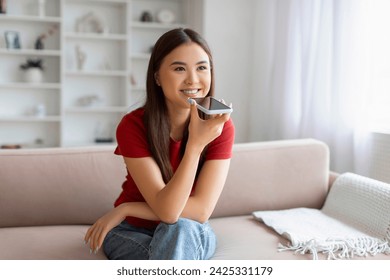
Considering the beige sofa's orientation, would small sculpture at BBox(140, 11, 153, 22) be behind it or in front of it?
behind

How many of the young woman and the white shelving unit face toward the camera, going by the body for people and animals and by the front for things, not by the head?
2

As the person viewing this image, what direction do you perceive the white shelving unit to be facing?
facing the viewer

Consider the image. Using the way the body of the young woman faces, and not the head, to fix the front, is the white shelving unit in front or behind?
behind

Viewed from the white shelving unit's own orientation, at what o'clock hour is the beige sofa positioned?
The beige sofa is roughly at 12 o'clock from the white shelving unit.

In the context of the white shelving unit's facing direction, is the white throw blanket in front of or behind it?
in front

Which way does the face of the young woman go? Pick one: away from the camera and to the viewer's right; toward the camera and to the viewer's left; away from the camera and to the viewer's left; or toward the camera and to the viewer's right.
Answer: toward the camera and to the viewer's right

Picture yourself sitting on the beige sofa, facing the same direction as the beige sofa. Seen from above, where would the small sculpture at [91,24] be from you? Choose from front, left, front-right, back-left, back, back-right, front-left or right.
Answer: back

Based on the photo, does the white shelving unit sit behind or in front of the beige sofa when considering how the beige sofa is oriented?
behind

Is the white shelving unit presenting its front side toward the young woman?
yes

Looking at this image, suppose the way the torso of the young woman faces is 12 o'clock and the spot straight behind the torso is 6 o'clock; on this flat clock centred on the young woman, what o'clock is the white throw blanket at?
The white throw blanket is roughly at 8 o'clock from the young woman.

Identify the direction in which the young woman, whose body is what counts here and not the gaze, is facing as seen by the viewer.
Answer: toward the camera

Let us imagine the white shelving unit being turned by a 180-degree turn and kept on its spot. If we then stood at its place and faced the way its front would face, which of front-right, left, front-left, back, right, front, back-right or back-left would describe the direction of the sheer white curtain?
back-right

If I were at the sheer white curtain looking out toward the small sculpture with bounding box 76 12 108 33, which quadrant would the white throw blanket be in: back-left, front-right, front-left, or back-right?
back-left
